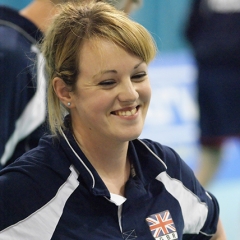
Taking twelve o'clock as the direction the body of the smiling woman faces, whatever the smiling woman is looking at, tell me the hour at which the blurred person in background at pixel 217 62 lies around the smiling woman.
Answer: The blurred person in background is roughly at 8 o'clock from the smiling woman.

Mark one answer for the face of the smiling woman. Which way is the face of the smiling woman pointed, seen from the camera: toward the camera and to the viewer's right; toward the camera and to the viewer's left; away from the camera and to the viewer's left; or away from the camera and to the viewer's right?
toward the camera and to the viewer's right

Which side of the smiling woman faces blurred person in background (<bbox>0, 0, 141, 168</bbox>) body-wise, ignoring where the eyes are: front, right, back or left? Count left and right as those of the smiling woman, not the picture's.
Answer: back

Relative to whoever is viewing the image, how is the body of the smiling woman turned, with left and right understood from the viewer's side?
facing the viewer and to the right of the viewer
